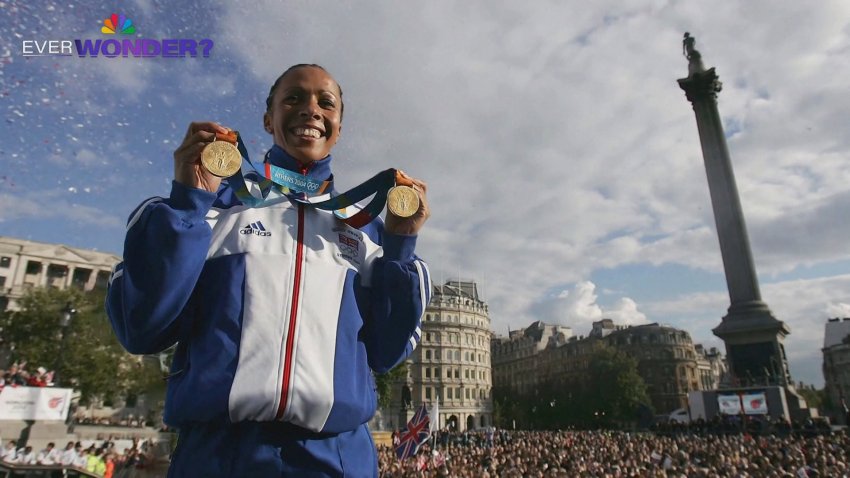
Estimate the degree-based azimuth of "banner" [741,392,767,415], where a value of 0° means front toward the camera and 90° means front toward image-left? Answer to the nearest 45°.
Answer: approximately 0°

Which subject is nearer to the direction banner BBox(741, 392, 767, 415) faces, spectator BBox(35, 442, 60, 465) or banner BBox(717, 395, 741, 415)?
the spectator

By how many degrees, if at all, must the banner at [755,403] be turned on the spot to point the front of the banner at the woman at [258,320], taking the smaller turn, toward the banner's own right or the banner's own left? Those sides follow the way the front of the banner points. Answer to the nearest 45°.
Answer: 0° — it already faces them

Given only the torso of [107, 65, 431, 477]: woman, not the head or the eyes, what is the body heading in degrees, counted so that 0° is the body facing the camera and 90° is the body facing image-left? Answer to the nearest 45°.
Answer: approximately 0°

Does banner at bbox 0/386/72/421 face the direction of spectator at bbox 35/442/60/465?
yes

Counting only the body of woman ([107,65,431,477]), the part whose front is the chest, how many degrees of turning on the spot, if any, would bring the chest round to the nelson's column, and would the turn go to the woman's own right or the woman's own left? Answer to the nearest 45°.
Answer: approximately 135° to the woman's own left

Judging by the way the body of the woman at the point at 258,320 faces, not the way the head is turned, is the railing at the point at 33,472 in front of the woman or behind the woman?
behind

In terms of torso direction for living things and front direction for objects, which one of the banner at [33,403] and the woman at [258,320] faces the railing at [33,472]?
the banner

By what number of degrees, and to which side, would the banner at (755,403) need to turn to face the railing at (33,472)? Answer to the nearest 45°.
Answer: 0° — it already faces it

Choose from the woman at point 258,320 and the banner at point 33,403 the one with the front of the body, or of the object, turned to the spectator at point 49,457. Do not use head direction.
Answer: the banner
